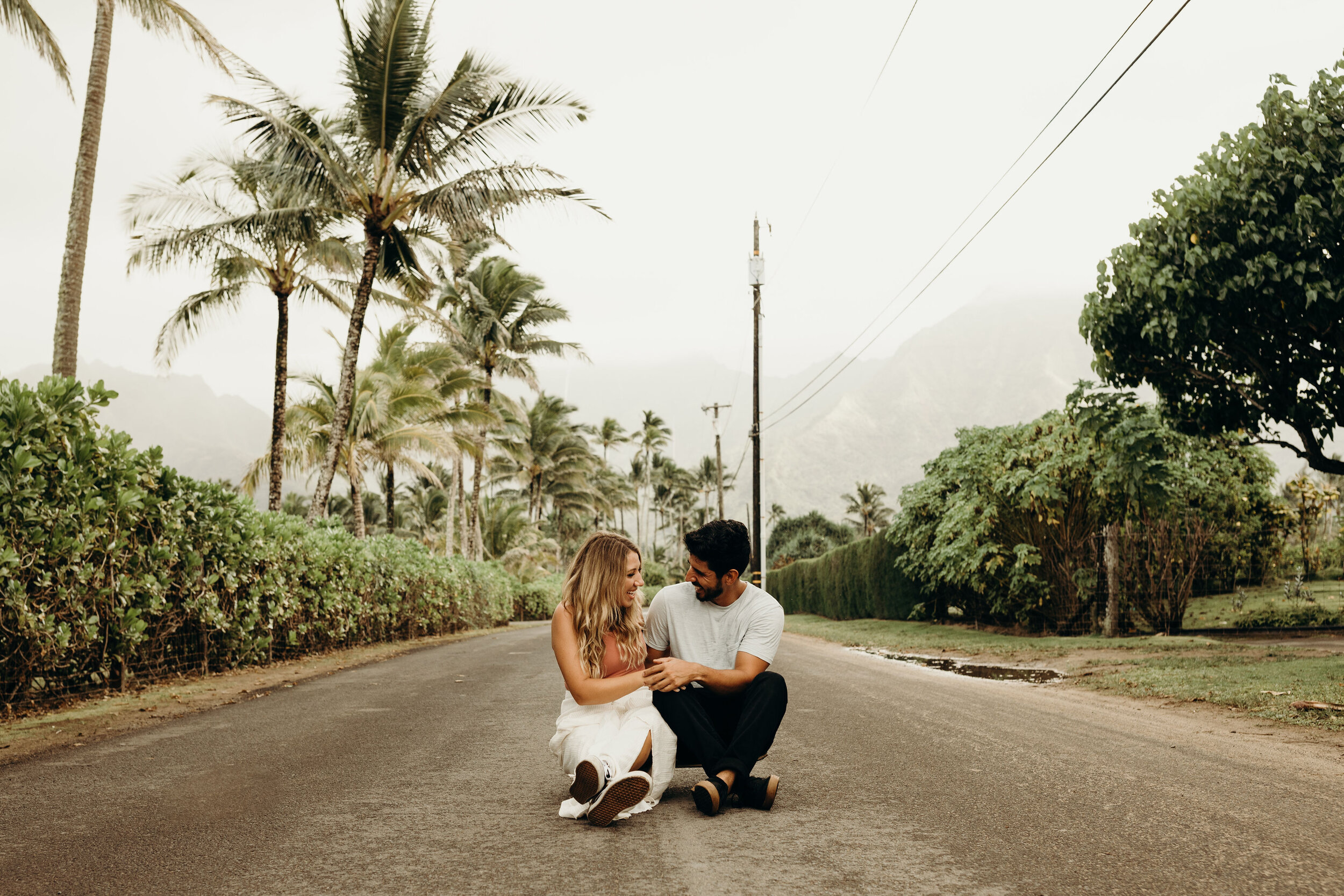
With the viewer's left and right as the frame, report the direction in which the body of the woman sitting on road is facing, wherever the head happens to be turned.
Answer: facing the viewer and to the right of the viewer

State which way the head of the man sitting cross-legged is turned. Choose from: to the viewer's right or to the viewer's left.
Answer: to the viewer's left

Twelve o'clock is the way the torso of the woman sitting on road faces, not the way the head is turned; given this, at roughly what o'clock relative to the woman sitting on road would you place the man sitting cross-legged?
The man sitting cross-legged is roughly at 10 o'clock from the woman sitting on road.

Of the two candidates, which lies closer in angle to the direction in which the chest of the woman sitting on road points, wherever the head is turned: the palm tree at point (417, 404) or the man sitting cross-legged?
the man sitting cross-legged

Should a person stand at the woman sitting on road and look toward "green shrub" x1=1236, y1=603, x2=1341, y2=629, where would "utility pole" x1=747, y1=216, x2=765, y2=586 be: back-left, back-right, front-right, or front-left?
front-left

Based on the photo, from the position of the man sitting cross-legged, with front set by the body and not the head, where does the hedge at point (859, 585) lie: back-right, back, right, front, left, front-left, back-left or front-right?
back

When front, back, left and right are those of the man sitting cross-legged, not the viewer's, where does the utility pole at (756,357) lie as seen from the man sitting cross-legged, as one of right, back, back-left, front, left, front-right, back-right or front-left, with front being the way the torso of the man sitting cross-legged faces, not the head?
back

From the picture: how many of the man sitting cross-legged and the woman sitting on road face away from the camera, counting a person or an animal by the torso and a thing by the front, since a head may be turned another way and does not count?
0

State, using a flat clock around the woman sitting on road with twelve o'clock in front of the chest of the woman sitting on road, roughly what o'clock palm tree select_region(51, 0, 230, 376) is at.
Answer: The palm tree is roughly at 6 o'clock from the woman sitting on road.

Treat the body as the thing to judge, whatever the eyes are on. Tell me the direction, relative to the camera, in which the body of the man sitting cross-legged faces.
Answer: toward the camera

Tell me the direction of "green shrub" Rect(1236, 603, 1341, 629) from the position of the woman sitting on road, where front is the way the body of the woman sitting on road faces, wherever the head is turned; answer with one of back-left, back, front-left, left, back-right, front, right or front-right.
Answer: left

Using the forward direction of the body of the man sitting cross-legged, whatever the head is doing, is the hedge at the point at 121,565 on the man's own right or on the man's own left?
on the man's own right

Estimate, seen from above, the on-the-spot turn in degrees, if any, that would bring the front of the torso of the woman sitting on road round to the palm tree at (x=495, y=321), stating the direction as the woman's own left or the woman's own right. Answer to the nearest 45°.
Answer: approximately 135° to the woman's own left
